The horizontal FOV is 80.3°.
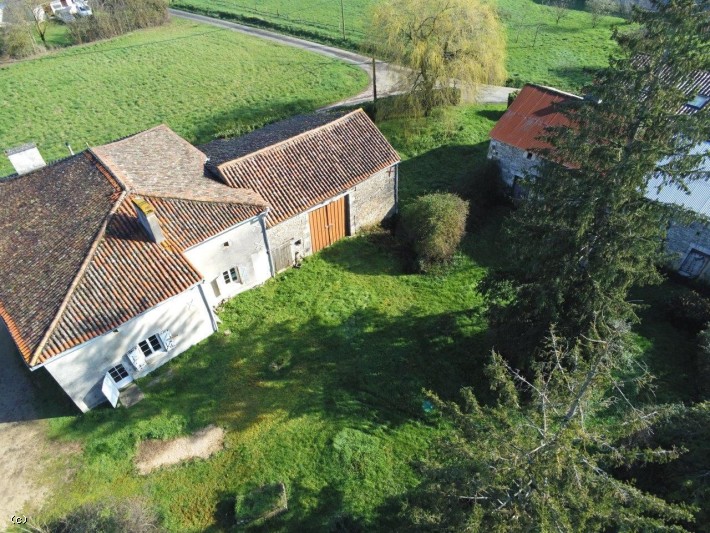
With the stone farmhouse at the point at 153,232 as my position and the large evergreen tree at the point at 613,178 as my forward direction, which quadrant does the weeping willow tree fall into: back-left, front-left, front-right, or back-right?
front-left

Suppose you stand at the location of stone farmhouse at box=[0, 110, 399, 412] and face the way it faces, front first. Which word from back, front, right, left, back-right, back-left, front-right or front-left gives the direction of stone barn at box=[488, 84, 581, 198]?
front-left

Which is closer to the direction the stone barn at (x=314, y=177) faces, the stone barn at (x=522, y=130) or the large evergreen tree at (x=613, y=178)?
the large evergreen tree

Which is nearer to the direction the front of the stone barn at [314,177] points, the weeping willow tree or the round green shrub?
the round green shrub

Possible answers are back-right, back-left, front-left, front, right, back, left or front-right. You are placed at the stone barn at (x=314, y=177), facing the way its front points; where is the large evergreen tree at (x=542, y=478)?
front-right

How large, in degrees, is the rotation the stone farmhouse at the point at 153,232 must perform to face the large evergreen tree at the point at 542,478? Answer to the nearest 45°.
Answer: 0° — it already faces it

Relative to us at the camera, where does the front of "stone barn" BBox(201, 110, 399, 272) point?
facing the viewer and to the right of the viewer

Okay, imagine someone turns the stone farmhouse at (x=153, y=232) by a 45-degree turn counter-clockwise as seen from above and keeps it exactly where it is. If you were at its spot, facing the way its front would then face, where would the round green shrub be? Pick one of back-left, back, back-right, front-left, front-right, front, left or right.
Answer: front

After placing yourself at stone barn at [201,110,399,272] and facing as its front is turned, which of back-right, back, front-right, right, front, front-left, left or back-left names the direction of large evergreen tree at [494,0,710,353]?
front

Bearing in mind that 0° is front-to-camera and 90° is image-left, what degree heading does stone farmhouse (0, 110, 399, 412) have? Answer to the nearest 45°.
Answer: approximately 315°

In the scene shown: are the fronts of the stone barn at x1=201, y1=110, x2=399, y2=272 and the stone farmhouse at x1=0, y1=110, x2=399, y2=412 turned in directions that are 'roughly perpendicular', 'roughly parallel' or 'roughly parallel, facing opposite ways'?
roughly parallel

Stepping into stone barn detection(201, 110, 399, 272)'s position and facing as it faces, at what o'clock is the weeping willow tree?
The weeping willow tree is roughly at 9 o'clock from the stone barn.

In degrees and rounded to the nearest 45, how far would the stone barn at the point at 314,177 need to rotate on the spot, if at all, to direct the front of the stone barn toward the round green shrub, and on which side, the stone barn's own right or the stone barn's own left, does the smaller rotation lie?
0° — it already faces it

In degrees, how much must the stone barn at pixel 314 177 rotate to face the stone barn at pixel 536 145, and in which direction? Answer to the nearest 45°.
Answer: approximately 45° to its left

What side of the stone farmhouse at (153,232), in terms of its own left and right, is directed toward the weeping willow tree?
left
